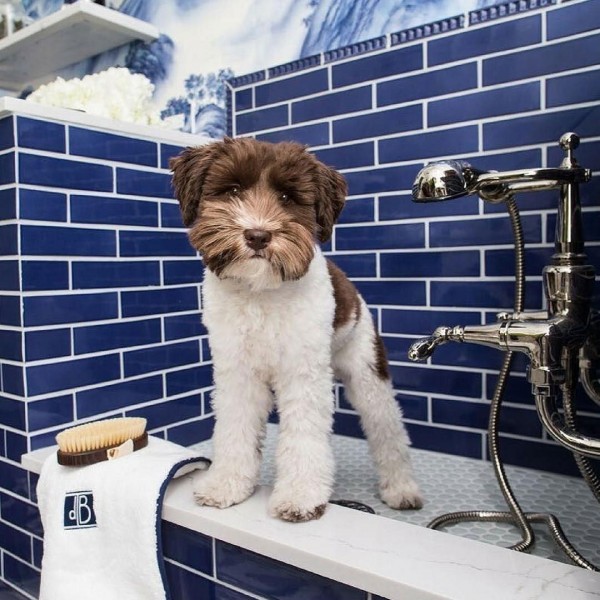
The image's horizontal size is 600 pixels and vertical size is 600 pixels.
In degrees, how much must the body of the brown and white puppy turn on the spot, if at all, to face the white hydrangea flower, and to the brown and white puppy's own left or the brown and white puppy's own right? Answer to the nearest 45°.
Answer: approximately 90° to the brown and white puppy's own right

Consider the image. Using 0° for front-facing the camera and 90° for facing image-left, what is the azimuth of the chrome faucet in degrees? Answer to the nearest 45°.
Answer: approximately 90°

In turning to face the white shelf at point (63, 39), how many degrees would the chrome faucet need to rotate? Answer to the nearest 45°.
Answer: approximately 45° to its right

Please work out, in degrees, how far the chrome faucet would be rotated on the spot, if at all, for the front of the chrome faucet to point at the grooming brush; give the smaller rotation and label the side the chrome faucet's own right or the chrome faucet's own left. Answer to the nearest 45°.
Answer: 0° — it already faces it

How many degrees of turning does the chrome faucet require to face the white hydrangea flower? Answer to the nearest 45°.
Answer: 0° — it already faces it

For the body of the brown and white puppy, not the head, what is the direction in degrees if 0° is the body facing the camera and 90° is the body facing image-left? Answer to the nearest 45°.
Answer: approximately 45°
